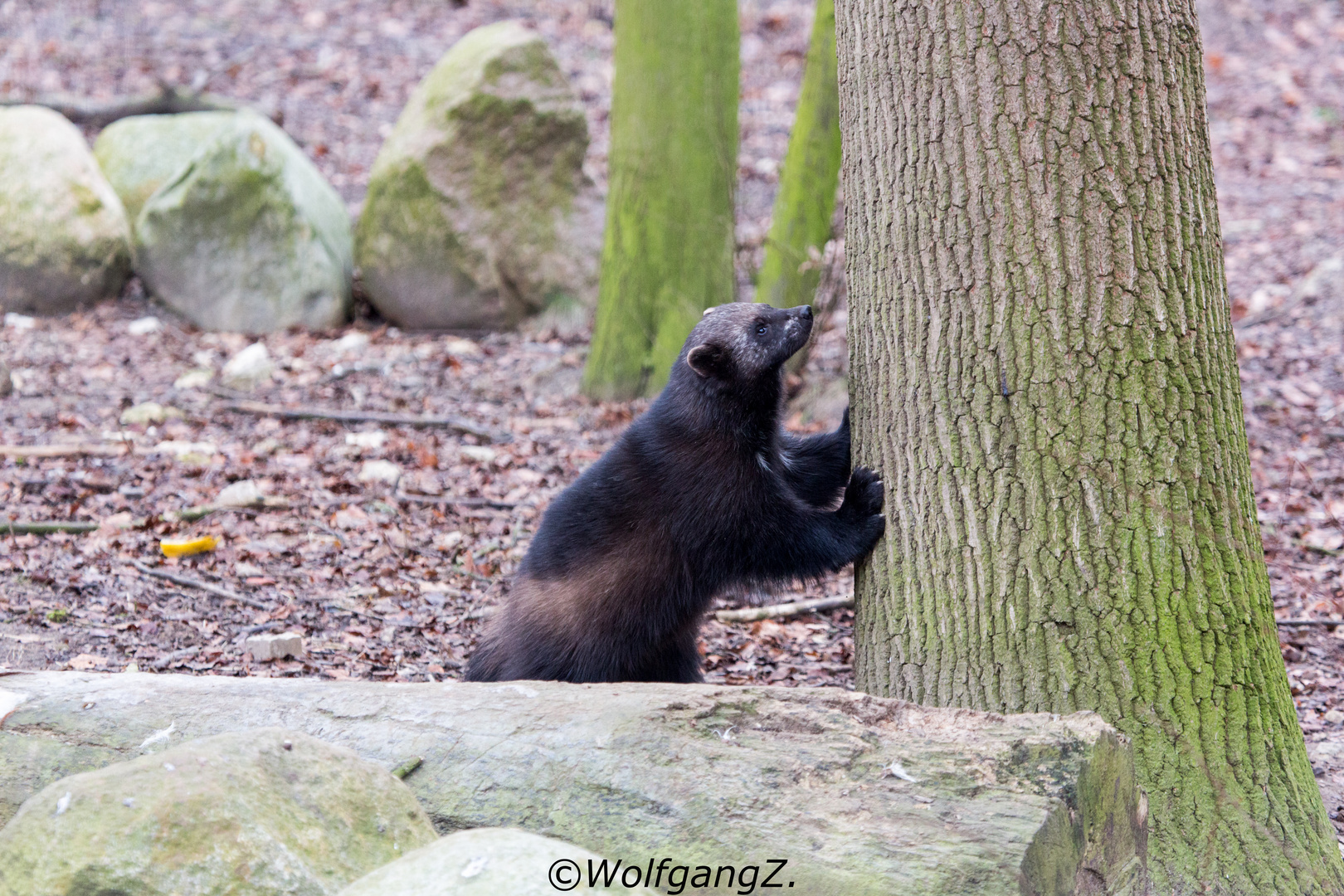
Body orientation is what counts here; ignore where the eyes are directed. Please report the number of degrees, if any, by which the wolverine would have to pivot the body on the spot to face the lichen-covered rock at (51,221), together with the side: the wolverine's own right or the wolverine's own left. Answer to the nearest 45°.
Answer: approximately 135° to the wolverine's own left

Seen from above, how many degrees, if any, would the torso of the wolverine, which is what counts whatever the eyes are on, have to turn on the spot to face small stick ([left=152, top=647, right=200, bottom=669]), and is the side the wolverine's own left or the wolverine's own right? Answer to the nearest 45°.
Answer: approximately 180°

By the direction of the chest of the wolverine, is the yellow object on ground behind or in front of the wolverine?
behind

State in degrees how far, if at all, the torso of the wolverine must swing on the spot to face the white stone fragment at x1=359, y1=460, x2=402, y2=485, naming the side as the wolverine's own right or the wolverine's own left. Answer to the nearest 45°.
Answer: approximately 135° to the wolverine's own left

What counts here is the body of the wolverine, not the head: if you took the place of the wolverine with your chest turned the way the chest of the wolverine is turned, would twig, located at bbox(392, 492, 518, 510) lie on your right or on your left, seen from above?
on your left

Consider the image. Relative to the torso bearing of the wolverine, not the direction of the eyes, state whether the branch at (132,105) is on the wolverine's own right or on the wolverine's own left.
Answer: on the wolverine's own left

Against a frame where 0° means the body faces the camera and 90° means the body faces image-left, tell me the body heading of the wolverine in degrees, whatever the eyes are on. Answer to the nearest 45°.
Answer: approximately 270°

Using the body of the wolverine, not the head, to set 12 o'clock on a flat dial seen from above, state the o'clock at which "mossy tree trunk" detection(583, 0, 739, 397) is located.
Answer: The mossy tree trunk is roughly at 9 o'clock from the wolverine.
